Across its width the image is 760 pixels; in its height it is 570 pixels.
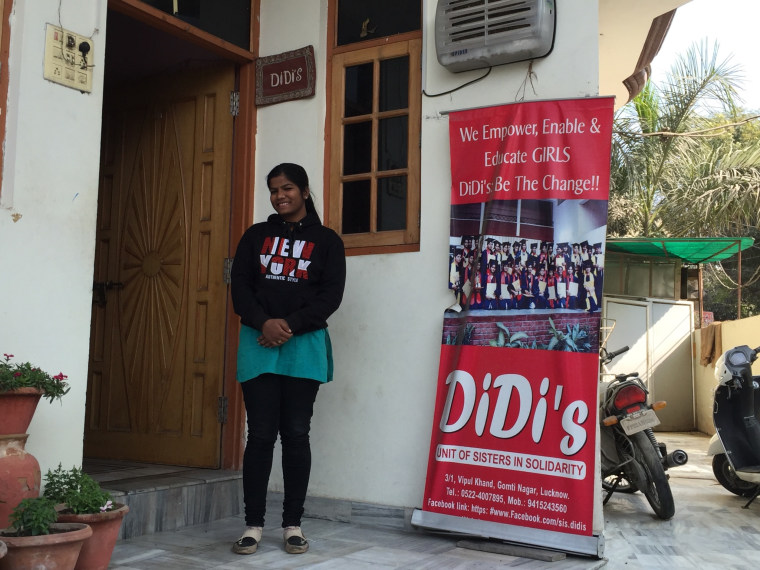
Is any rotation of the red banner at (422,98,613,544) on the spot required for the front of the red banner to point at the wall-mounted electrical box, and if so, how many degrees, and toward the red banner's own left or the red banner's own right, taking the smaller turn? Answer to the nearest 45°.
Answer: approximately 90° to the red banner's own right

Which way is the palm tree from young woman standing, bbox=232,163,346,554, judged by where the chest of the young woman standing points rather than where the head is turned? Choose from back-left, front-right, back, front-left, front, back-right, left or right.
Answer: back-left

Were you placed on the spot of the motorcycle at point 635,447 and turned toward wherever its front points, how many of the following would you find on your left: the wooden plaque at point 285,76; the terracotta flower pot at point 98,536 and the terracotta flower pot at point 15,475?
3

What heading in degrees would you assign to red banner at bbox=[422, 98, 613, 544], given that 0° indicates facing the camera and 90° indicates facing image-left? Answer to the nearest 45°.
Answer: approximately 0°

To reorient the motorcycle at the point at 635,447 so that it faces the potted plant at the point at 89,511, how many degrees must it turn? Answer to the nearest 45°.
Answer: approximately 90° to its left

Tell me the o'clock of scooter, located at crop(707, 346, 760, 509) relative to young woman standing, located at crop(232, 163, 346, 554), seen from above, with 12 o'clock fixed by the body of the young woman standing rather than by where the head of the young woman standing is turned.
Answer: The scooter is roughly at 8 o'clock from the young woman standing.

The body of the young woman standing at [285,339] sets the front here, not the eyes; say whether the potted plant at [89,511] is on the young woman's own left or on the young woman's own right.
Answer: on the young woman's own right

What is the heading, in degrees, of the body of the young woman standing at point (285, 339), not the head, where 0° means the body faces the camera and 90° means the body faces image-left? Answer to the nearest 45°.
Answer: approximately 0°

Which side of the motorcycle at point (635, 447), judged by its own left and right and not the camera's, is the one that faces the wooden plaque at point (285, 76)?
left

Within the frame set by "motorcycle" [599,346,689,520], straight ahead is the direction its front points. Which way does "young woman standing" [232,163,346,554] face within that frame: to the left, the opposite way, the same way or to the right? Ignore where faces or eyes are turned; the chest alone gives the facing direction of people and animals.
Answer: the opposite way
